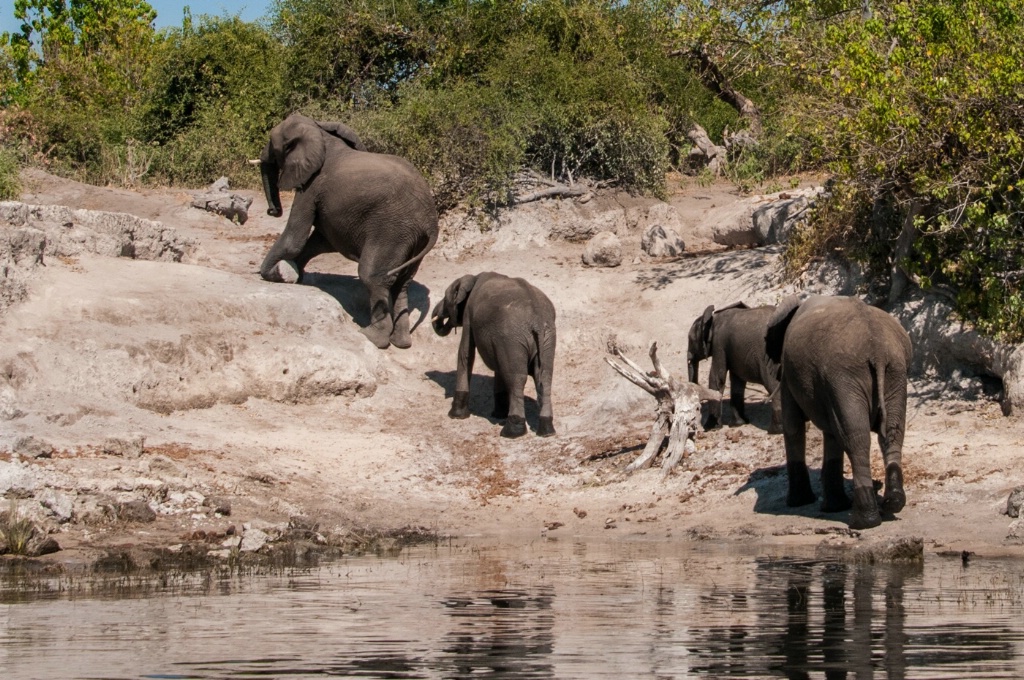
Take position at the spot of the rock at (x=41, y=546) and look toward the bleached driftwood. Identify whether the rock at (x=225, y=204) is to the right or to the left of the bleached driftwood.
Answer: left

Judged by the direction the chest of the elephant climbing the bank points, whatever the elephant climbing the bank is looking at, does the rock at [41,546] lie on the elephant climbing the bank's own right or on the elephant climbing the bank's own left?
on the elephant climbing the bank's own left

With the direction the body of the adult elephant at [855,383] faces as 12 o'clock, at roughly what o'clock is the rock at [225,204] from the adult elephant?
The rock is roughly at 12 o'clock from the adult elephant.

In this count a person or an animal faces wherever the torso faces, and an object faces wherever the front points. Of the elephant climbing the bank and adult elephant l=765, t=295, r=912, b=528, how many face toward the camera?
0

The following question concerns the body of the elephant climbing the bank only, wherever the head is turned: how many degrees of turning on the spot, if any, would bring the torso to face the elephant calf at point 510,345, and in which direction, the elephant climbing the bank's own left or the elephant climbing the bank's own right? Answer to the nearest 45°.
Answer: approximately 180°

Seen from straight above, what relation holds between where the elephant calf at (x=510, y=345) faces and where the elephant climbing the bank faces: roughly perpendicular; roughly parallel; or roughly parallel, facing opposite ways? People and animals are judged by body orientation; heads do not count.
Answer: roughly parallel

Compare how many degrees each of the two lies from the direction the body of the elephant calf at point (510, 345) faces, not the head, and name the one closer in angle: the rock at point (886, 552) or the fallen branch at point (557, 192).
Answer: the fallen branch

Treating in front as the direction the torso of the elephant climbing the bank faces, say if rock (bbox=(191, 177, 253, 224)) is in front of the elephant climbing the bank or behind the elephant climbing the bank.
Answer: in front

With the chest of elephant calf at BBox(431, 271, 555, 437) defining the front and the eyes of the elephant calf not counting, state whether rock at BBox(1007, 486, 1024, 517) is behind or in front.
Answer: behind

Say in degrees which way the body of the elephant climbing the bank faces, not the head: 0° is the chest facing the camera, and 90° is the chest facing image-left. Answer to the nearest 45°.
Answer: approximately 135°

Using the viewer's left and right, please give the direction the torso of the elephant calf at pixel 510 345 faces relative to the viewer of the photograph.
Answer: facing away from the viewer and to the left of the viewer

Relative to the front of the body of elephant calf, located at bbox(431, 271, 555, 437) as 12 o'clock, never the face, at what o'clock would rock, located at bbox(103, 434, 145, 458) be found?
The rock is roughly at 9 o'clock from the elephant calf.

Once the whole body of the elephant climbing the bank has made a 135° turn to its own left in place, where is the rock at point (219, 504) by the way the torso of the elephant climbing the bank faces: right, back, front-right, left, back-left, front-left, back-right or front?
front

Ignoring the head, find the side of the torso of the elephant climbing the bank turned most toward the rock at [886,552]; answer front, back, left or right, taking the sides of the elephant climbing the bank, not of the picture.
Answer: back

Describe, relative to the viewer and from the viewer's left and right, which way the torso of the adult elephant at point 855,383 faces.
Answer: facing away from the viewer and to the left of the viewer

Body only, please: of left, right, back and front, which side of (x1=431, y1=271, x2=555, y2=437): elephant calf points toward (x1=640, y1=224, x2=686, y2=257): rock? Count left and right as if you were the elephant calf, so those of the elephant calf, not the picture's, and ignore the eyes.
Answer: right

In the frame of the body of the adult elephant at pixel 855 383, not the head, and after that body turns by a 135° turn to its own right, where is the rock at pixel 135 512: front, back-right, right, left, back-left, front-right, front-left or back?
back
